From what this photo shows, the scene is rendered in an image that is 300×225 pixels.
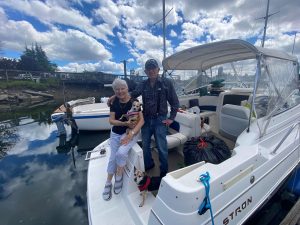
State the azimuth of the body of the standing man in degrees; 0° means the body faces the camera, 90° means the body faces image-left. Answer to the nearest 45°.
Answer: approximately 0°

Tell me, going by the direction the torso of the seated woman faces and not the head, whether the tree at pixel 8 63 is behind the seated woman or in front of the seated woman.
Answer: behind

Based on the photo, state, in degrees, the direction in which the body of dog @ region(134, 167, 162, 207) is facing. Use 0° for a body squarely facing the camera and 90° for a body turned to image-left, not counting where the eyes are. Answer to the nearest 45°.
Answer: approximately 45°

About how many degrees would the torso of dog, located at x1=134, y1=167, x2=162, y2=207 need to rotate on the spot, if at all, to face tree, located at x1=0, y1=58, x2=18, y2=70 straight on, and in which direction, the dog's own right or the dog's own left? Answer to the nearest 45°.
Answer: approximately 90° to the dog's own right

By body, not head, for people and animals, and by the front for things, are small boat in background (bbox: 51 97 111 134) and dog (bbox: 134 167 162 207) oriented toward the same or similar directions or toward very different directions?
very different directions

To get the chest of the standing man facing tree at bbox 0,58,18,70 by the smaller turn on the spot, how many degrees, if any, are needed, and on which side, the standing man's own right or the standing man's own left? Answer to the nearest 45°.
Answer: approximately 135° to the standing man's own right
